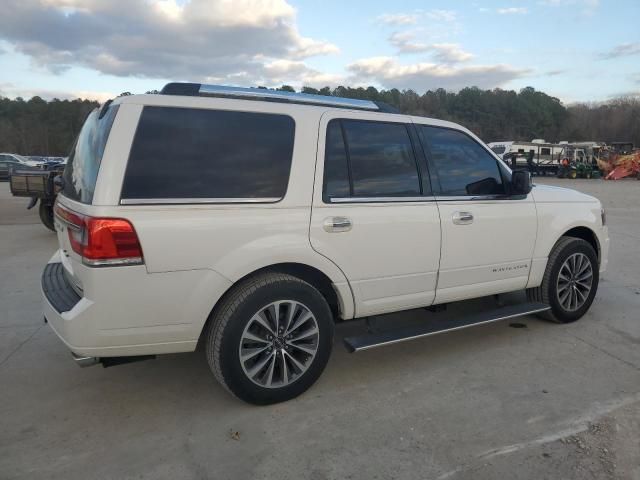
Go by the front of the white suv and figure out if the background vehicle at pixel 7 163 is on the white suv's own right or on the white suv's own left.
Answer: on the white suv's own left

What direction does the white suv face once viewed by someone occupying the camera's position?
facing away from the viewer and to the right of the viewer

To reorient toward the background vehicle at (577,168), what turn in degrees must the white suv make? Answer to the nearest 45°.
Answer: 0° — it already faces it
